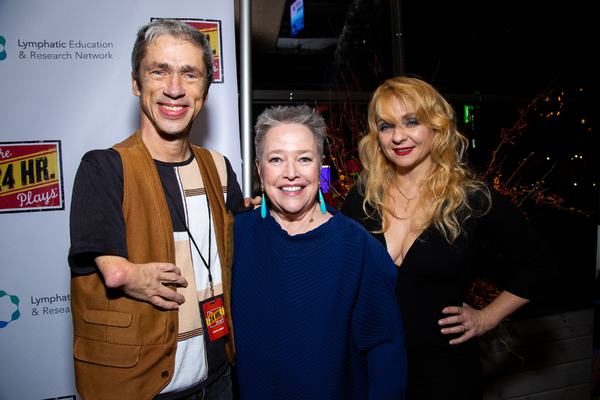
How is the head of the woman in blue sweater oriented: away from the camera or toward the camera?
toward the camera

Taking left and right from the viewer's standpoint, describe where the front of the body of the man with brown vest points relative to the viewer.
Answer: facing the viewer and to the right of the viewer

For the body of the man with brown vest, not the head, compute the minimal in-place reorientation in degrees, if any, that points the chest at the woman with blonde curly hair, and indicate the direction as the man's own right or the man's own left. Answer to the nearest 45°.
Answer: approximately 45° to the man's own left

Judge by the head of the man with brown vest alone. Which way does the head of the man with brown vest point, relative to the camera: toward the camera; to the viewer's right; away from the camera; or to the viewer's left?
toward the camera
